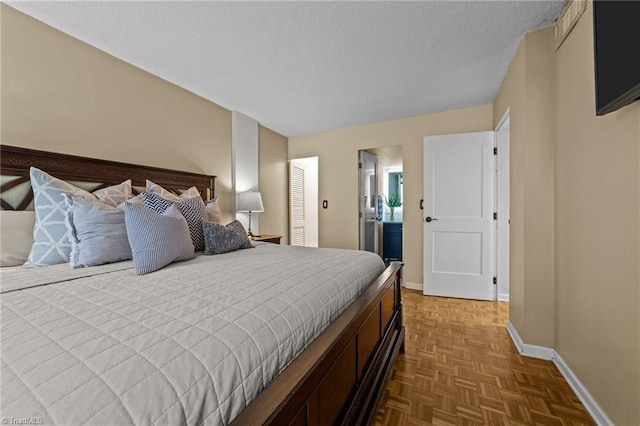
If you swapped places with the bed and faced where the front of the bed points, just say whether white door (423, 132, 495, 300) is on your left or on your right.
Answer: on your left

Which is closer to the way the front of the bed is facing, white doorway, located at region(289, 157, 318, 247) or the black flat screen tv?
the black flat screen tv

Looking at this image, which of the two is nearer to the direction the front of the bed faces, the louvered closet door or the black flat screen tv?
the black flat screen tv

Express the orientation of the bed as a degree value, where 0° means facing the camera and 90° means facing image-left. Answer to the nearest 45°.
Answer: approximately 315°
